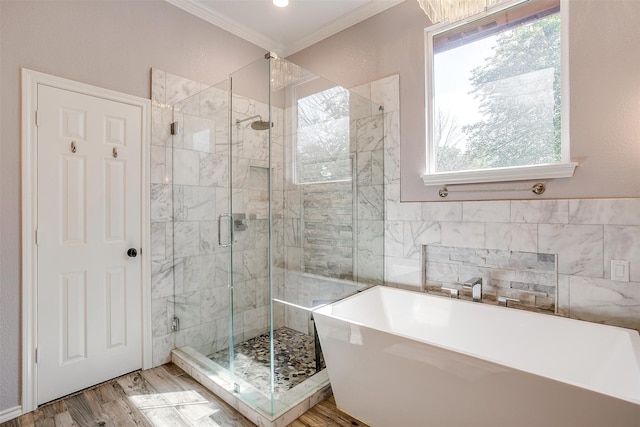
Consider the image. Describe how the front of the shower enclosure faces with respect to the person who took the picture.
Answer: facing the viewer and to the left of the viewer

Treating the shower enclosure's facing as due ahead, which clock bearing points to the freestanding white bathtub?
The freestanding white bathtub is roughly at 9 o'clock from the shower enclosure.

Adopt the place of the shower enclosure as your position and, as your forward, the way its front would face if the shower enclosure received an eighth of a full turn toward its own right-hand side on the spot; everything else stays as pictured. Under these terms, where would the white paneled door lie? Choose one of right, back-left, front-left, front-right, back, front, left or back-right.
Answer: front

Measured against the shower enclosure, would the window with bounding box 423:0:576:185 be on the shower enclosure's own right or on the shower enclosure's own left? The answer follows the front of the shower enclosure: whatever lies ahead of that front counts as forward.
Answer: on the shower enclosure's own left
